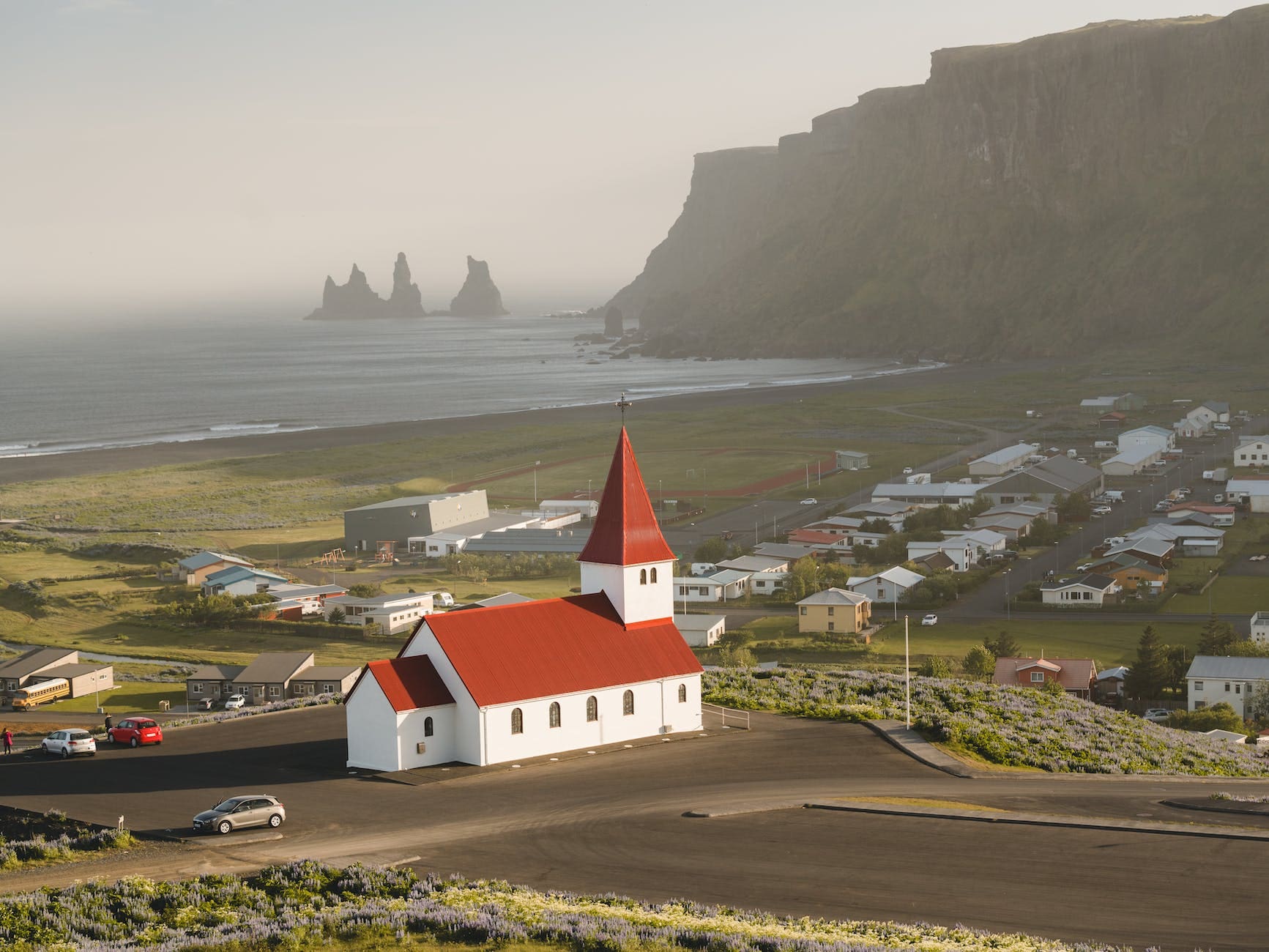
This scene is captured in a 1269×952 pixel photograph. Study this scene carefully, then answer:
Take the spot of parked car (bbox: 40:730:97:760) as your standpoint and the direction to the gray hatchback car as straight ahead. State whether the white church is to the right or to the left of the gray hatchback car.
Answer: left

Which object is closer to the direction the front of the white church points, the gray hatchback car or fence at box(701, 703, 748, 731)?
the fence

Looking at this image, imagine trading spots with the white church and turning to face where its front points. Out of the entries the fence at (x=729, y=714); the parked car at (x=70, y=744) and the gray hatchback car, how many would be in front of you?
1

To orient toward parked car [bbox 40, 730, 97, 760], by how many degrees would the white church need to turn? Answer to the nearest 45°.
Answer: approximately 135° to its left

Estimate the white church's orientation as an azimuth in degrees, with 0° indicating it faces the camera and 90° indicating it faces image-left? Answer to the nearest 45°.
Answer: approximately 225°

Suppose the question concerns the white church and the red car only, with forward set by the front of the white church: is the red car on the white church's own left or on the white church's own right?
on the white church's own left
